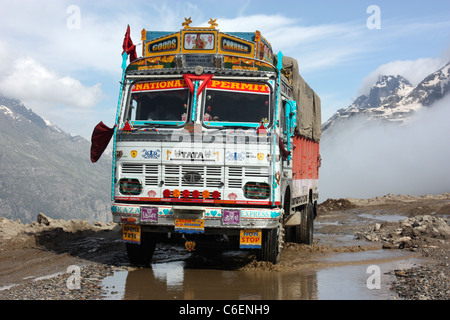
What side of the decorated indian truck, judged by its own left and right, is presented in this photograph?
front
